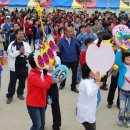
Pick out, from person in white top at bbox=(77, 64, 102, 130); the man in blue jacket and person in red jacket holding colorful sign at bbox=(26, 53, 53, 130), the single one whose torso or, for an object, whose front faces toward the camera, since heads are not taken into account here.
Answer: the man in blue jacket

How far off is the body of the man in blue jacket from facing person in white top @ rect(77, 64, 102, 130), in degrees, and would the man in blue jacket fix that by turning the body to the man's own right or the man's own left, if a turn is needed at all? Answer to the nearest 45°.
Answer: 0° — they already face them

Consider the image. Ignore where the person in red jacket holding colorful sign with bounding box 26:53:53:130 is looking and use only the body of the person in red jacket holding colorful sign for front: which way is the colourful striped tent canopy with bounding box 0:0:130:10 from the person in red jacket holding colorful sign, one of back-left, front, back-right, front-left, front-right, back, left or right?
left

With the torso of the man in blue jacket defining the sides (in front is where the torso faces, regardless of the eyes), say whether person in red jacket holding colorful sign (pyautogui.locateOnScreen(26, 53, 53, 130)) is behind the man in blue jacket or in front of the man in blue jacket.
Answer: in front

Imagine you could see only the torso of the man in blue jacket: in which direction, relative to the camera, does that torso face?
toward the camera

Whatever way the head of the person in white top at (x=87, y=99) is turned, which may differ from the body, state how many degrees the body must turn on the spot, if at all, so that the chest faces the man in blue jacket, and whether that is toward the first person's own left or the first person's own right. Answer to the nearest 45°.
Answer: approximately 90° to the first person's own left
